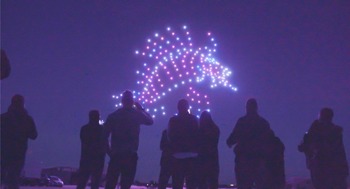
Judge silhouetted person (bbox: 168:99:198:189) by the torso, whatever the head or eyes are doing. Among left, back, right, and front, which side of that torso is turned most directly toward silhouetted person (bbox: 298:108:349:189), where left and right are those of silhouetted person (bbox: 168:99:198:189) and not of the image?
right

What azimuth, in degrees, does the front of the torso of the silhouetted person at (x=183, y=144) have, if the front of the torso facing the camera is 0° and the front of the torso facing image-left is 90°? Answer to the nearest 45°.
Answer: approximately 180°

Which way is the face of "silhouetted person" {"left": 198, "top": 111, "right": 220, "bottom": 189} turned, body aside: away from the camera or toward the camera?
away from the camera

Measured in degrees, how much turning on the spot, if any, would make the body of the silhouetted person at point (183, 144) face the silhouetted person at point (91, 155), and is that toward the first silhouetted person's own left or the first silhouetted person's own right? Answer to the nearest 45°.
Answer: approximately 45° to the first silhouetted person's own left

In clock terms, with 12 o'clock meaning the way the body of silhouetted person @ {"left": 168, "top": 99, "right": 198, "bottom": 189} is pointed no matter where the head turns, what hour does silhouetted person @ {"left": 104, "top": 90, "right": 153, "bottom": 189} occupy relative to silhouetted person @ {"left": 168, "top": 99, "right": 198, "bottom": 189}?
silhouetted person @ {"left": 104, "top": 90, "right": 153, "bottom": 189} is roughly at 8 o'clock from silhouetted person @ {"left": 168, "top": 99, "right": 198, "bottom": 189}.

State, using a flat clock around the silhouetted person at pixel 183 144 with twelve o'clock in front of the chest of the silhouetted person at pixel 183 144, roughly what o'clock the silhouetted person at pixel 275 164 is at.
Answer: the silhouetted person at pixel 275 164 is roughly at 2 o'clock from the silhouetted person at pixel 183 144.

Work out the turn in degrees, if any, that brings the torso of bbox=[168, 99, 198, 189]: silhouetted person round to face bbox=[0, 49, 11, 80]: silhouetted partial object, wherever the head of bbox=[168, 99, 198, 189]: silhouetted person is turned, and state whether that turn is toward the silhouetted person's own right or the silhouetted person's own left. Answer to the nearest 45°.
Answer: approximately 135° to the silhouetted person's own left

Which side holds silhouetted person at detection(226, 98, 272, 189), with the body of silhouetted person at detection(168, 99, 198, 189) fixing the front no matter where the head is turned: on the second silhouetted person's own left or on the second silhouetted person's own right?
on the second silhouetted person's own right

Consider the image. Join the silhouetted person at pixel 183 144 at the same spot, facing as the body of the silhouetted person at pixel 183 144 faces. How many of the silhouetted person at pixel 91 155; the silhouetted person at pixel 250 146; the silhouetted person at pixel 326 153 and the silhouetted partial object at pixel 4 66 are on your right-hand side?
2

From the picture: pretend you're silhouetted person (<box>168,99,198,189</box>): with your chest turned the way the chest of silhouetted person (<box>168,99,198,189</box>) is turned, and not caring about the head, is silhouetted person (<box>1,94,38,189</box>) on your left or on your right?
on your left

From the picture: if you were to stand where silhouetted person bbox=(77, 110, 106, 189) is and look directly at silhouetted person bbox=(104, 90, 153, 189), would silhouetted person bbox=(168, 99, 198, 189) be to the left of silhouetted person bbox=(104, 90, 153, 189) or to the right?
left
